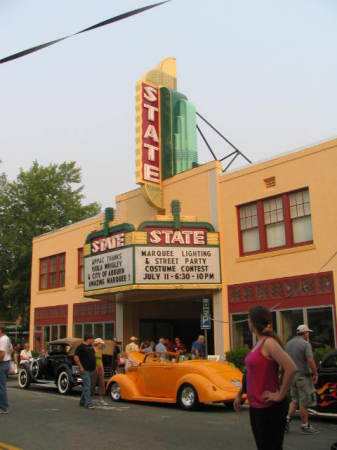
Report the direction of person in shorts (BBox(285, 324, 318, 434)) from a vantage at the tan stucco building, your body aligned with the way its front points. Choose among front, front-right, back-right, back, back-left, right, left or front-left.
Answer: front-left

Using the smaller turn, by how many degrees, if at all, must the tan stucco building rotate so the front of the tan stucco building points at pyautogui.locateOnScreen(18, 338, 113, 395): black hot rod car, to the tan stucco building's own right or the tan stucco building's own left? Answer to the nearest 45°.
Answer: approximately 45° to the tan stucco building's own right

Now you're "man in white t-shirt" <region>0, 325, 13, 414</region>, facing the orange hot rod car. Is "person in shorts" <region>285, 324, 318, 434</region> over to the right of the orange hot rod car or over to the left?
right

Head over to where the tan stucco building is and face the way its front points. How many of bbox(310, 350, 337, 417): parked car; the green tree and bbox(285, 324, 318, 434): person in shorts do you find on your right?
1

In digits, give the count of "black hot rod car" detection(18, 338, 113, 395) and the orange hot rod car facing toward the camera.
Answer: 0

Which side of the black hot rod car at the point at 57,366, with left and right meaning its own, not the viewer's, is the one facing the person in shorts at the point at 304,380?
back

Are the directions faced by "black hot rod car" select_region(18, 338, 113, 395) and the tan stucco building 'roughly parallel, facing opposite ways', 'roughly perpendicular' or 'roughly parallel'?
roughly perpendicular

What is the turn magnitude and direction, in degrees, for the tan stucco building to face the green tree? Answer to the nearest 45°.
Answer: approximately 90° to its right

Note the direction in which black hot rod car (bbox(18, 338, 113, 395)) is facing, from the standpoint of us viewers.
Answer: facing away from the viewer and to the left of the viewer

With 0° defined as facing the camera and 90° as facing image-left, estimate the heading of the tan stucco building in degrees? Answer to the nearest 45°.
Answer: approximately 45°

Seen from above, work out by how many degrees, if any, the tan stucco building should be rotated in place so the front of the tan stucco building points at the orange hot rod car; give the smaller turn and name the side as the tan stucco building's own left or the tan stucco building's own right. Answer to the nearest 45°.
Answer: approximately 45° to the tan stucco building's own left

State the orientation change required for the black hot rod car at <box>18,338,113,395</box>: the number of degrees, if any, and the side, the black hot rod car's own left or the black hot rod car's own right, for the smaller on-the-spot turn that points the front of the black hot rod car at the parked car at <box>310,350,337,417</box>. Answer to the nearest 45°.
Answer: approximately 180°
